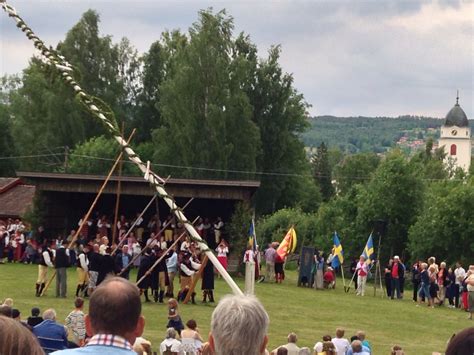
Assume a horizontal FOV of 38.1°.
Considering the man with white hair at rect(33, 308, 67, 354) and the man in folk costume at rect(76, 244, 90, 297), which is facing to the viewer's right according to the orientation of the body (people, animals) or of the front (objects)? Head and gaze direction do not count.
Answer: the man in folk costume

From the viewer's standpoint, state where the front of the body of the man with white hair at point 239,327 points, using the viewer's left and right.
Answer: facing away from the viewer

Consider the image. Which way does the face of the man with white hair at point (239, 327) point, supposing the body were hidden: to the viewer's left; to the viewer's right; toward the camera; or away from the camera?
away from the camera

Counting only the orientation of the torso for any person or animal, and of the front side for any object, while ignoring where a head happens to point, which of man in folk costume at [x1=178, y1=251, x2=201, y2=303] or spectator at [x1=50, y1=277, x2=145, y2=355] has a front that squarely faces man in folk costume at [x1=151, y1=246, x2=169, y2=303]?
the spectator

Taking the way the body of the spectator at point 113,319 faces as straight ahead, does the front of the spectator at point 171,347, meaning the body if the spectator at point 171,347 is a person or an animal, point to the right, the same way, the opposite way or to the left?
the same way

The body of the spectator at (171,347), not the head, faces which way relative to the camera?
away from the camera

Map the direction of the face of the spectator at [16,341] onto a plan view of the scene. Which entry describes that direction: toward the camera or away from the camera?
away from the camera

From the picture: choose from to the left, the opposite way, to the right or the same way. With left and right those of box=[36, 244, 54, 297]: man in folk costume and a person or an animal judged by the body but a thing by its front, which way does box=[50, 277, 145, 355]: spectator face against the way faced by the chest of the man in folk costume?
to the left

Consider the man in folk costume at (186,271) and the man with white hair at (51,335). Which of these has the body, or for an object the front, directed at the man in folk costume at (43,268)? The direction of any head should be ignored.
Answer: the man with white hair

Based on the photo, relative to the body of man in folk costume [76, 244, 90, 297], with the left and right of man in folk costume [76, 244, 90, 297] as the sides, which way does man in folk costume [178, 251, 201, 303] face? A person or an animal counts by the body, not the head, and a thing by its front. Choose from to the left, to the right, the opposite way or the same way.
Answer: the same way

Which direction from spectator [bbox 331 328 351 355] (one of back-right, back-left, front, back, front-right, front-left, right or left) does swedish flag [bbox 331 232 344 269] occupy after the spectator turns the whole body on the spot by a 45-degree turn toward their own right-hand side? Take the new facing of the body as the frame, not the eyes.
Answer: front-left

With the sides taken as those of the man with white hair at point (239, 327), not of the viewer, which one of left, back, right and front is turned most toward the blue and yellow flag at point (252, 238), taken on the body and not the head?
front

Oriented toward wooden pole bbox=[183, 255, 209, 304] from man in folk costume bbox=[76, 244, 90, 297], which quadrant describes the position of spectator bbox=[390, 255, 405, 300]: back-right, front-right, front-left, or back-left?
front-left

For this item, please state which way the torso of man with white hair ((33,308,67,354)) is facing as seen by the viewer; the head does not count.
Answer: away from the camera
